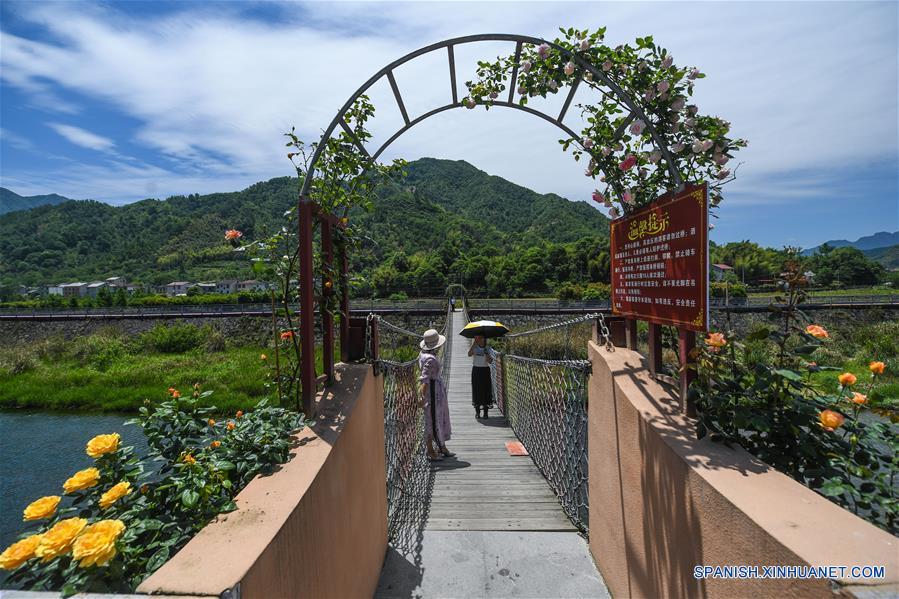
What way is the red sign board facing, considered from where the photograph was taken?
facing the viewer and to the left of the viewer

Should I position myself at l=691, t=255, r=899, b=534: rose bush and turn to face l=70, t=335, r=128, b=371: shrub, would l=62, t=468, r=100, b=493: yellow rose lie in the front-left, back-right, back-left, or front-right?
front-left

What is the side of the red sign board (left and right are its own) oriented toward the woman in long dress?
right

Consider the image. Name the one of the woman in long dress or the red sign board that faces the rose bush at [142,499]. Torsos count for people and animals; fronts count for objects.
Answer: the red sign board

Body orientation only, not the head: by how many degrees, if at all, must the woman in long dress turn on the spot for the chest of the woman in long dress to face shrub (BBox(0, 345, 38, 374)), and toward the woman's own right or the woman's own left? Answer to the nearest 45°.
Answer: approximately 135° to the woman's own left

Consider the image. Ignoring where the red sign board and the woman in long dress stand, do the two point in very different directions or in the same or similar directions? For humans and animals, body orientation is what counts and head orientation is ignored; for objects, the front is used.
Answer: very different directions
